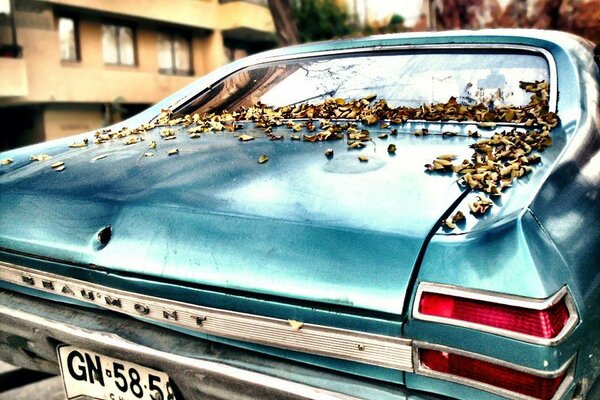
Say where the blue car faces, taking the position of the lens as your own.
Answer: facing away from the viewer and to the right of the viewer

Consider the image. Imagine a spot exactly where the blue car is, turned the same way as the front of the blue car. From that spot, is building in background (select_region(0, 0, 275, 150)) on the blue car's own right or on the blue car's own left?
on the blue car's own left
